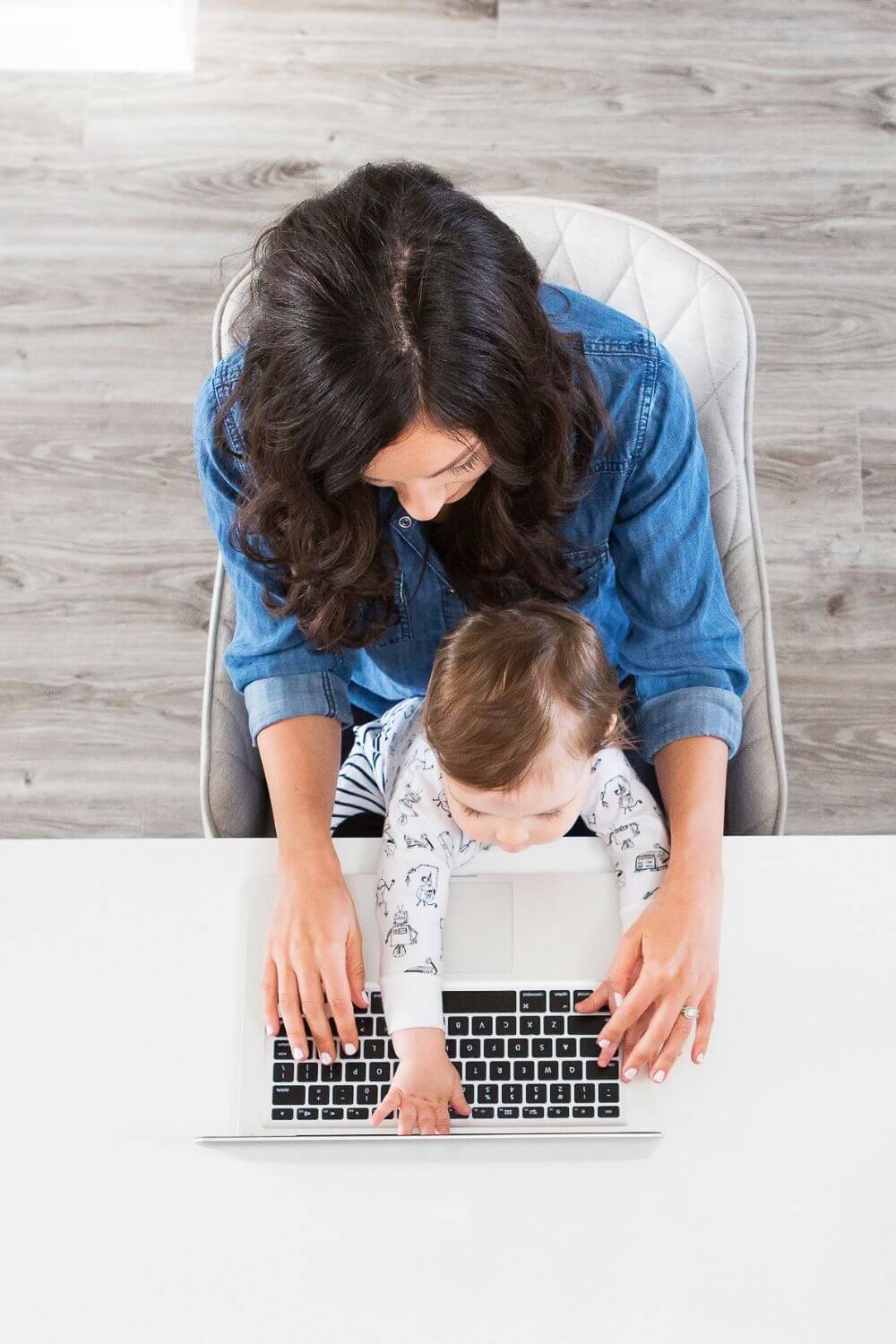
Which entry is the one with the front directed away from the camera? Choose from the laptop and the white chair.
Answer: the laptop

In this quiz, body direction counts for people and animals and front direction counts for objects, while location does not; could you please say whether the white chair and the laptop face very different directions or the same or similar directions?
very different directions

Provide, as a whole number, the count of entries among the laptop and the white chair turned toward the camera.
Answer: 1

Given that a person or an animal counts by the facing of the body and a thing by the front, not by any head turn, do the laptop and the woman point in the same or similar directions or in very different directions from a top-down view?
very different directions

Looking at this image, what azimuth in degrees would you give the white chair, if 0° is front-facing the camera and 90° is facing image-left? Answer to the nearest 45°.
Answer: approximately 0°

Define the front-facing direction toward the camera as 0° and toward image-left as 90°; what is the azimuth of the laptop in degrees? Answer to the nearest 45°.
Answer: approximately 180°
